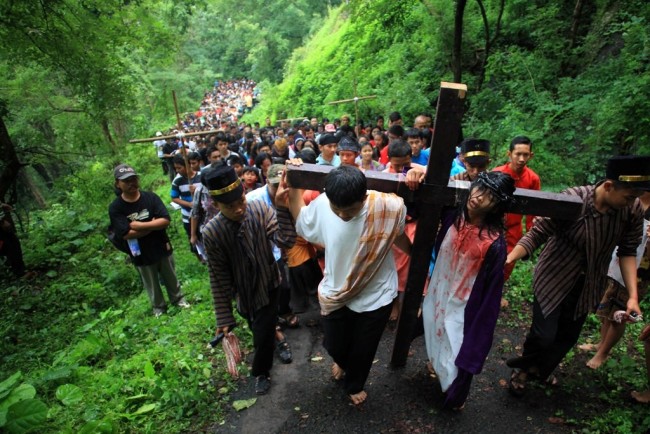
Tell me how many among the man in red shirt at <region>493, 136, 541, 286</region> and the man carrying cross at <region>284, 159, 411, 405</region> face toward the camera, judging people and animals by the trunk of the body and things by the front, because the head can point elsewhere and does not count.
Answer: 2

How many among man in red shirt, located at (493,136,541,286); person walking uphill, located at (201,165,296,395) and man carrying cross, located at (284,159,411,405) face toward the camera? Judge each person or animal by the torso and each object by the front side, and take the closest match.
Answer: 3

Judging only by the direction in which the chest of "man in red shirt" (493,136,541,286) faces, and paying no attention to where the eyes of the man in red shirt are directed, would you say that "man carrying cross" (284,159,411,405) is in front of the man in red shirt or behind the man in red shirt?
in front

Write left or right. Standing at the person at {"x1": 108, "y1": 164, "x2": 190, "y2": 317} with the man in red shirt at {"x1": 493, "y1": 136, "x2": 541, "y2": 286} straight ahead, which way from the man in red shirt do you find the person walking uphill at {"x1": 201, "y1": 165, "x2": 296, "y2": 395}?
right

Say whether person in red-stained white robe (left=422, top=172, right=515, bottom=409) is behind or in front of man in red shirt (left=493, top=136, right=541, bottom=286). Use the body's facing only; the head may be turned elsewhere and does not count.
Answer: in front

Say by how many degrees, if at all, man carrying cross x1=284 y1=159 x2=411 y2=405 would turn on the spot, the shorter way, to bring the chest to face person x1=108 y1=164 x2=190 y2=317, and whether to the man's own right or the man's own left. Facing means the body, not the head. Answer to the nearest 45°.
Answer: approximately 135° to the man's own right

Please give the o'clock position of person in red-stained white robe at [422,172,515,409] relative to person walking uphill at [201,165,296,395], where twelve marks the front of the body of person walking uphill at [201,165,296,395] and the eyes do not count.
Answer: person in red-stained white robe at [422,172,515,409] is roughly at 10 o'clock from person walking uphill at [201,165,296,395].

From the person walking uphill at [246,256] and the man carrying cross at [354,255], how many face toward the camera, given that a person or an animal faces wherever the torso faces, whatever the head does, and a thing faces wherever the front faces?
2

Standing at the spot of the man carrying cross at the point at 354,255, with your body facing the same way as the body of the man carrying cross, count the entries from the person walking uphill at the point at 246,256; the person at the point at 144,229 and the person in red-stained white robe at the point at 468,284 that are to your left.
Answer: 1

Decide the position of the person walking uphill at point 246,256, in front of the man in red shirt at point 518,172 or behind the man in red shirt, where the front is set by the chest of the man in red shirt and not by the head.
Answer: in front

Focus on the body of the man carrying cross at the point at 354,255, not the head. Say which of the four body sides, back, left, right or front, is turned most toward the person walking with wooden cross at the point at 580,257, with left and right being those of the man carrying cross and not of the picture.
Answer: left

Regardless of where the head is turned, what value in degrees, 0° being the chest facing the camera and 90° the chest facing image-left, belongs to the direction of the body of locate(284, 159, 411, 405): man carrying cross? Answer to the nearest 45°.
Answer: approximately 0°

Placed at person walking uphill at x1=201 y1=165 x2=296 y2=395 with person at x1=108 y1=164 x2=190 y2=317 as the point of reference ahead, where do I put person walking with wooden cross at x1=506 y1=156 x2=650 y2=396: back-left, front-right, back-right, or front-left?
back-right

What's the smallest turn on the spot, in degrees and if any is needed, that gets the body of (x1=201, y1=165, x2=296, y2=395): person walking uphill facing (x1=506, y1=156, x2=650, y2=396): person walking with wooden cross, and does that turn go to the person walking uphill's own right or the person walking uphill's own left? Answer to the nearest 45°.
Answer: approximately 90° to the person walking uphill's own left
